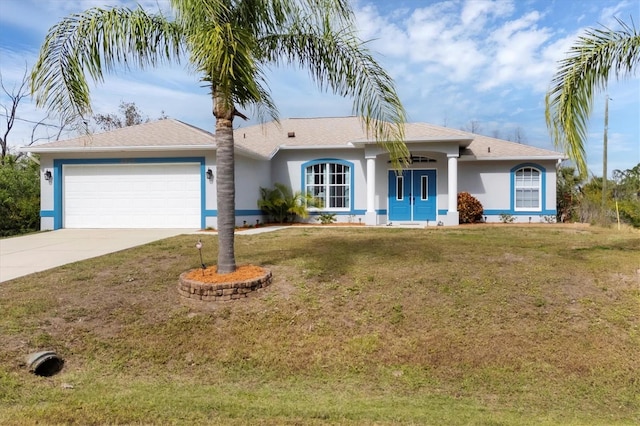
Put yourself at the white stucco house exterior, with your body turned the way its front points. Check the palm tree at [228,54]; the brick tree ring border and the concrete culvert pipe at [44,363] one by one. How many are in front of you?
3

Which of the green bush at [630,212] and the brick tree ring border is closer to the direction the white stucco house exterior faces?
the brick tree ring border

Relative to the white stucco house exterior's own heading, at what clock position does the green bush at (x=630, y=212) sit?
The green bush is roughly at 9 o'clock from the white stucco house exterior.

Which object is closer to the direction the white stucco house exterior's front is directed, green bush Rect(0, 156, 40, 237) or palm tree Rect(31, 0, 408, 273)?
the palm tree

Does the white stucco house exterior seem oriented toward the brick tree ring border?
yes

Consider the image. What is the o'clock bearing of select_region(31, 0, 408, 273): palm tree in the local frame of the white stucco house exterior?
The palm tree is roughly at 12 o'clock from the white stucco house exterior.

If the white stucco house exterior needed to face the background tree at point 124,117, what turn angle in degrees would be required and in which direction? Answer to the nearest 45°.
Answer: approximately 135° to its right

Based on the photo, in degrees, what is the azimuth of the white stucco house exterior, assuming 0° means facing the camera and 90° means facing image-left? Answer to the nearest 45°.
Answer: approximately 0°

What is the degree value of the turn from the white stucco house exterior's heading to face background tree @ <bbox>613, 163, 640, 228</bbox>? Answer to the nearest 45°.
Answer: approximately 90° to its left

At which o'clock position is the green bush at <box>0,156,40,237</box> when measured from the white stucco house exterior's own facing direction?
The green bush is roughly at 3 o'clock from the white stucco house exterior.

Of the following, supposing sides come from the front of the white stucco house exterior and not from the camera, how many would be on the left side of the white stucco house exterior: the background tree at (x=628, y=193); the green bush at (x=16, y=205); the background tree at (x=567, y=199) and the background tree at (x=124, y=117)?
2
